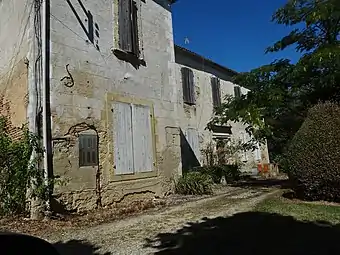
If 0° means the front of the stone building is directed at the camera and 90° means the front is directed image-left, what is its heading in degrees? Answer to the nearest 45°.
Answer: approximately 315°

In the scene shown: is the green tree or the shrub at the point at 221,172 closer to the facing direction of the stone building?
the green tree

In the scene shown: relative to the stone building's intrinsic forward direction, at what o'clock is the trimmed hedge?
The trimmed hedge is roughly at 11 o'clock from the stone building.

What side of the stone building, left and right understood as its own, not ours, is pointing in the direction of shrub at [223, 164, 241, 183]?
left

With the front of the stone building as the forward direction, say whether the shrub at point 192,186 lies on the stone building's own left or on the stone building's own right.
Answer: on the stone building's own left

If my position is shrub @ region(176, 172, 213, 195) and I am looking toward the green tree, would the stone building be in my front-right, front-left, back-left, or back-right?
back-left

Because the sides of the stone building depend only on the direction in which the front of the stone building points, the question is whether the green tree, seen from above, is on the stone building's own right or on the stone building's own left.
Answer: on the stone building's own left

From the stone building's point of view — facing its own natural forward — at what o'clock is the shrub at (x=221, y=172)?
The shrub is roughly at 9 o'clock from the stone building.
